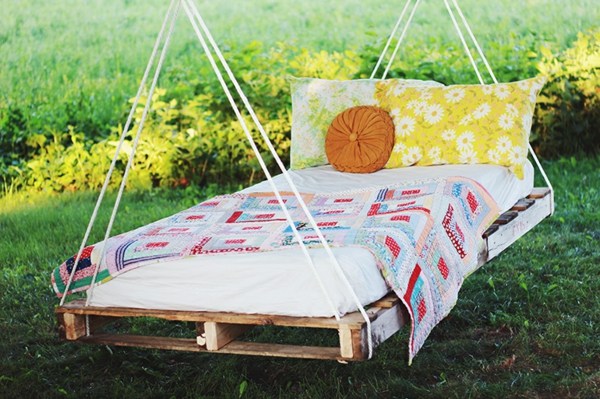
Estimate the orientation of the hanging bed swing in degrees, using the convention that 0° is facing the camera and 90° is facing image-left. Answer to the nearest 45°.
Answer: approximately 45°

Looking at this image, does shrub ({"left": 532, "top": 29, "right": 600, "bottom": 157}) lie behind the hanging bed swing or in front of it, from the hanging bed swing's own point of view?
behind
